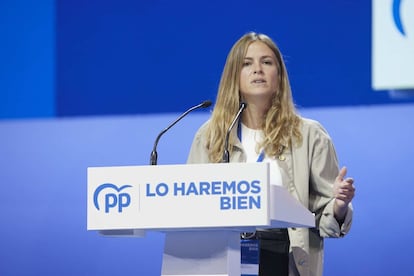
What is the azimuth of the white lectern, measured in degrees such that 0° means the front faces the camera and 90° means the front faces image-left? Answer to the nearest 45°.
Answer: approximately 45°

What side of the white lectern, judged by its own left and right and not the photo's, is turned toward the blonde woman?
back
